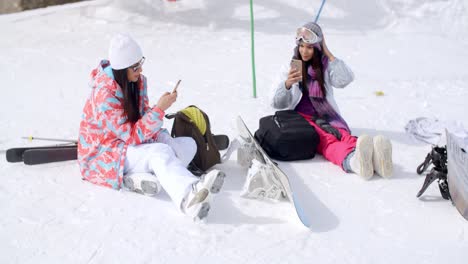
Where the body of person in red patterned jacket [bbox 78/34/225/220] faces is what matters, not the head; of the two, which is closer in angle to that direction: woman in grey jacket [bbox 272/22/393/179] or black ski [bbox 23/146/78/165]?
the woman in grey jacket

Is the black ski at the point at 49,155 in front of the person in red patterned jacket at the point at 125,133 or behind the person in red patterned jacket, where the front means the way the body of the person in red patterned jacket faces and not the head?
behind

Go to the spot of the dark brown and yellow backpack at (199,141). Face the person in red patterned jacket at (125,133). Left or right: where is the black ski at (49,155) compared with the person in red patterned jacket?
right

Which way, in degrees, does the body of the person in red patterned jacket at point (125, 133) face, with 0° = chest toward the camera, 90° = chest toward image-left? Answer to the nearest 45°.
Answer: approximately 270°

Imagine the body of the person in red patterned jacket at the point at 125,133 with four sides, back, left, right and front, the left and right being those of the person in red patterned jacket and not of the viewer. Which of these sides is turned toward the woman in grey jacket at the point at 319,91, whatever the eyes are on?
front

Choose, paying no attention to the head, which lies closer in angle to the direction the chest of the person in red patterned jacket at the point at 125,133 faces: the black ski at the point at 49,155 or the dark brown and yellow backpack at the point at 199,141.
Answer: the dark brown and yellow backpack
